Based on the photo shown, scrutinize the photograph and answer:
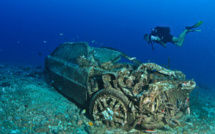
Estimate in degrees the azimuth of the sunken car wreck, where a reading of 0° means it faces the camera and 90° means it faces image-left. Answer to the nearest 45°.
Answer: approximately 315°
